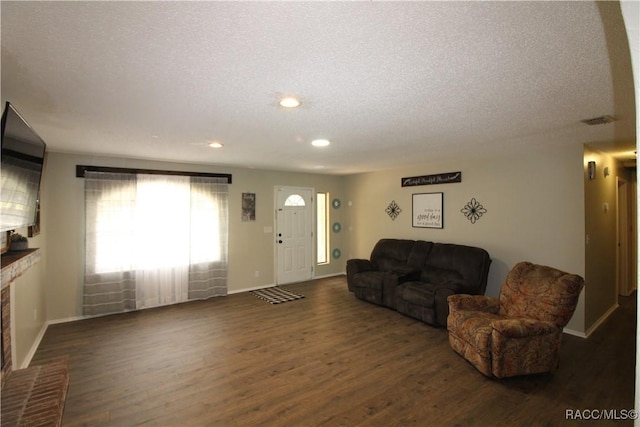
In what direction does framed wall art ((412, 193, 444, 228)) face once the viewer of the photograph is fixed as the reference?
facing the viewer and to the left of the viewer

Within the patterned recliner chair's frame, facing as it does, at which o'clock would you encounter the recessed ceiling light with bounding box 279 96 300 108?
The recessed ceiling light is roughly at 12 o'clock from the patterned recliner chair.

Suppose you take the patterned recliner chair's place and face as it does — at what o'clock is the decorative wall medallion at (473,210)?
The decorative wall medallion is roughly at 4 o'clock from the patterned recliner chair.

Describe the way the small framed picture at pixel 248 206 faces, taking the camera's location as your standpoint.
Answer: facing the viewer

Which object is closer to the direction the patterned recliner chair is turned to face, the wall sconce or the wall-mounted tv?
the wall-mounted tv

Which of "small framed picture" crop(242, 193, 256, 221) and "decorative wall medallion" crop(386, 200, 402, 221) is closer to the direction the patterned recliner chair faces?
the small framed picture

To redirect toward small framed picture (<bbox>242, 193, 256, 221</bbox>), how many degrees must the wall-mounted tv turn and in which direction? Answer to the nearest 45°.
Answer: approximately 90° to its left

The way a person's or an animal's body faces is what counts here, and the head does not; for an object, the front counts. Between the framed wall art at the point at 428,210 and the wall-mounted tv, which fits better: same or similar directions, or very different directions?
very different directions

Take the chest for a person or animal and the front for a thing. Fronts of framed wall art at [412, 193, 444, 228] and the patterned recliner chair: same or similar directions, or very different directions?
same or similar directions

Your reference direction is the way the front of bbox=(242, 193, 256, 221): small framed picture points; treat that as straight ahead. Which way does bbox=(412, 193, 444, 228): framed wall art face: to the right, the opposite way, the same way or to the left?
to the right

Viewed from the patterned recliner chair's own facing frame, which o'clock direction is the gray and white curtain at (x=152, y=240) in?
The gray and white curtain is roughly at 1 o'clock from the patterned recliner chair.

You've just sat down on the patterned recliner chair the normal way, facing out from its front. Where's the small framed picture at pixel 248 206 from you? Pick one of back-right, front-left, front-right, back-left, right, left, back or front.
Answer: front-right

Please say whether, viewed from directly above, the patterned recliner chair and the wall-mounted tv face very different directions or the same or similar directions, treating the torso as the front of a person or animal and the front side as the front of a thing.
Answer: very different directions

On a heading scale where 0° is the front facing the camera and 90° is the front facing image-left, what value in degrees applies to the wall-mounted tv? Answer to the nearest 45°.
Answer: approximately 315°

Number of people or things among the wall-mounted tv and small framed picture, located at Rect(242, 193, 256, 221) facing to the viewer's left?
0

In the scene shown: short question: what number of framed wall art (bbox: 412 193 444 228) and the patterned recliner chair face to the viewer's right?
0
